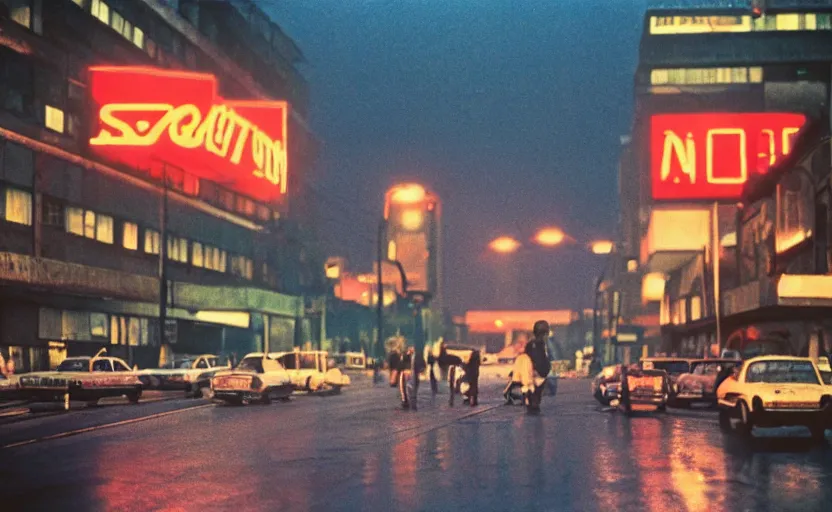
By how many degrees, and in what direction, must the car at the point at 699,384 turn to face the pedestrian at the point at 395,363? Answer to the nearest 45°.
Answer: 0° — it already faces them

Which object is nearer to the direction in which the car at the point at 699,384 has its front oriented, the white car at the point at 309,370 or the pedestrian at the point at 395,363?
the pedestrian

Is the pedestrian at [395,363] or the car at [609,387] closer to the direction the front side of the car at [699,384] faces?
the pedestrian

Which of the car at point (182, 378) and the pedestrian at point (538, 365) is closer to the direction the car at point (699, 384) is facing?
the pedestrian
